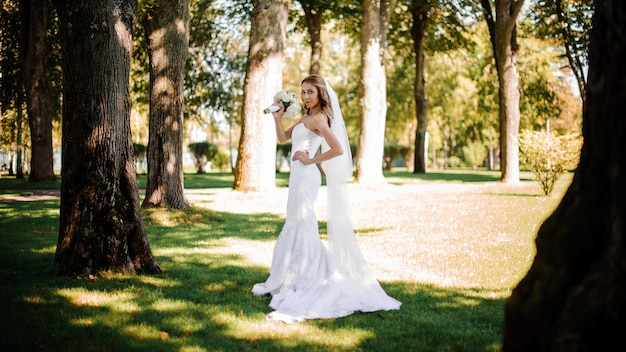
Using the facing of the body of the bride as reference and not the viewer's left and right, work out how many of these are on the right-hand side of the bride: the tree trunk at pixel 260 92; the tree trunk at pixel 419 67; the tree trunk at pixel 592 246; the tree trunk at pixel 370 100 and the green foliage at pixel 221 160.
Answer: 4

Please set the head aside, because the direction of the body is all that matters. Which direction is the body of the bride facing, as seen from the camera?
to the viewer's left

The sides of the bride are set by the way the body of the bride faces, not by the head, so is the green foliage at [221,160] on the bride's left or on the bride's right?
on the bride's right

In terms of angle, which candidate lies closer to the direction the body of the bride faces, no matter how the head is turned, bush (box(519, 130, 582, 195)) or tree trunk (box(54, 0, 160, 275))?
the tree trunk

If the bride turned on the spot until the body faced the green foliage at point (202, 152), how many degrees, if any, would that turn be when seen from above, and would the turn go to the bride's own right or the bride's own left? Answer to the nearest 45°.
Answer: approximately 90° to the bride's own right

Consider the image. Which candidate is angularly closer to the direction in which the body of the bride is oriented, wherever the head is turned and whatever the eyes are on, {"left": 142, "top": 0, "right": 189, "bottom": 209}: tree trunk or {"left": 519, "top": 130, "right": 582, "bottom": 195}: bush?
the tree trunk
